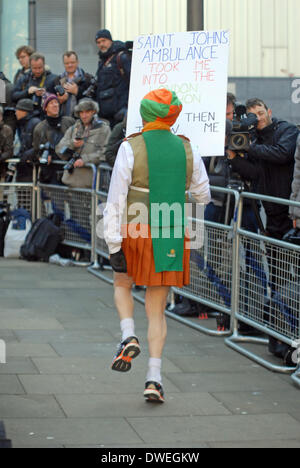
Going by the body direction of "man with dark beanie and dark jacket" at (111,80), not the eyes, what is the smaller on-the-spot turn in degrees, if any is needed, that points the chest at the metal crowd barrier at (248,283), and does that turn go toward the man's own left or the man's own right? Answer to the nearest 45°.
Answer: approximately 45° to the man's own left

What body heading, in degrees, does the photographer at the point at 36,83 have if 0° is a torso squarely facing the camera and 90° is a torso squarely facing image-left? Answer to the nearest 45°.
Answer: approximately 0°

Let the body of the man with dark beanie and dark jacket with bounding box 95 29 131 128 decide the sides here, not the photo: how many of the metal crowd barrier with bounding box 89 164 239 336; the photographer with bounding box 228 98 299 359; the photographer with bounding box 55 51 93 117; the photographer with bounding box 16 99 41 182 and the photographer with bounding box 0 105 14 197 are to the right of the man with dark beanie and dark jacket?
3

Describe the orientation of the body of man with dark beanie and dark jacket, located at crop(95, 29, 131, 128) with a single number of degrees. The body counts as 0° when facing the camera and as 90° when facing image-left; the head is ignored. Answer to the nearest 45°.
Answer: approximately 45°

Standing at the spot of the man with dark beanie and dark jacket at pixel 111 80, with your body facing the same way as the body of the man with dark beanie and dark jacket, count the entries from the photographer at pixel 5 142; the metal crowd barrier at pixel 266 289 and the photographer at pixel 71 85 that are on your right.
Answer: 2
